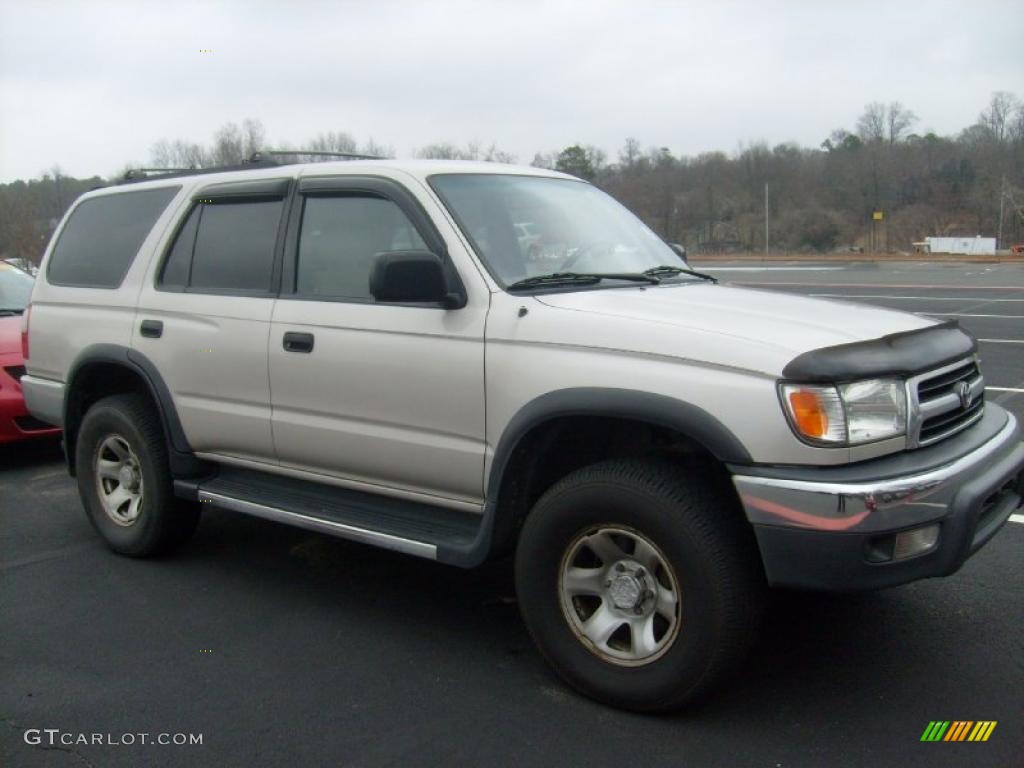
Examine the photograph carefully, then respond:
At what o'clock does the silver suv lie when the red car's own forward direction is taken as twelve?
The silver suv is roughly at 1 o'clock from the red car.

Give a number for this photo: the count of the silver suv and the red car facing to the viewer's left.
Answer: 0

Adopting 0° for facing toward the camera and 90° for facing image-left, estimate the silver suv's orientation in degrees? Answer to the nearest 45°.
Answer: approximately 315°

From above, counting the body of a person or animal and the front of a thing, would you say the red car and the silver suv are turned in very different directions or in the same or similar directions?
same or similar directions

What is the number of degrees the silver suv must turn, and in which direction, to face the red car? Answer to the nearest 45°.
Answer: approximately 180°

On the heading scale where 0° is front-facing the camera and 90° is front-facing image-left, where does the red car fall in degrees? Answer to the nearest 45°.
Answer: approximately 315°
